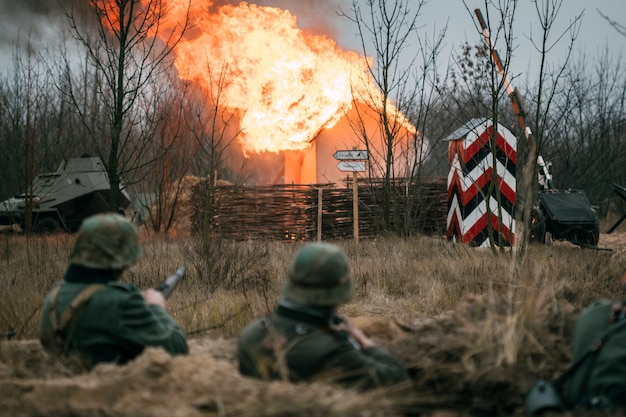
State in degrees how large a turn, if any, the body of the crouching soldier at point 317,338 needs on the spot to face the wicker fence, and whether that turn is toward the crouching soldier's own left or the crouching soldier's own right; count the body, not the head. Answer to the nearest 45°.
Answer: approximately 45° to the crouching soldier's own left

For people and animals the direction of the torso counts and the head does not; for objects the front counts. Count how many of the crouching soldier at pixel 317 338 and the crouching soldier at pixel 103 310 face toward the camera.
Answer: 0

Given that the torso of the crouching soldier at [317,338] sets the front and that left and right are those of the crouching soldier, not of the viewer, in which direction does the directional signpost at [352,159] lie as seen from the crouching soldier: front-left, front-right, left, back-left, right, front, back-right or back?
front-left

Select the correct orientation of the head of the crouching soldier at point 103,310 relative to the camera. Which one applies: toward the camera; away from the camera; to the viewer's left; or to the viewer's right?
away from the camera

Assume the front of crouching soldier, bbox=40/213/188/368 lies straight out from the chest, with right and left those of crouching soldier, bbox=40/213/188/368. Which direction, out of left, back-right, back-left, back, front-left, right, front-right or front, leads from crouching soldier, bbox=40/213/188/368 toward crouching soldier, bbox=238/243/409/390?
right

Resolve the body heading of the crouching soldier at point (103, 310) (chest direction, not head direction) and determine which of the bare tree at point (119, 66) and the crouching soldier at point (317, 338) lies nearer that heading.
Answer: the bare tree

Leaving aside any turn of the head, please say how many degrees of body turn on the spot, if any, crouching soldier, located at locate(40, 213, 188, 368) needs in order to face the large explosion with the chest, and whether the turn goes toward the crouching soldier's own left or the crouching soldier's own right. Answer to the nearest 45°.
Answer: approximately 45° to the crouching soldier's own left

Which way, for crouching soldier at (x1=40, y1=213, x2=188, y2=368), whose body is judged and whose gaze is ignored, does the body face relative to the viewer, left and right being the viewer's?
facing away from the viewer and to the right of the viewer

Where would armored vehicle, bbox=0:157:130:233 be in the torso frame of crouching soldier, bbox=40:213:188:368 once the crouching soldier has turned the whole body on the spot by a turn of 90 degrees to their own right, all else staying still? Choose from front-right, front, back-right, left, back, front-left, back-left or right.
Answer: back-left

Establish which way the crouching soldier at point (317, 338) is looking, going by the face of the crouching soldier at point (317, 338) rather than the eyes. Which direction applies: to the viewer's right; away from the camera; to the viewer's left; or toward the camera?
away from the camera

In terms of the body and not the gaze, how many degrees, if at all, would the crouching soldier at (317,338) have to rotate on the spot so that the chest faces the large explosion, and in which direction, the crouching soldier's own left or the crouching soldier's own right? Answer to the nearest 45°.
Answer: approximately 45° to the crouching soldier's own left

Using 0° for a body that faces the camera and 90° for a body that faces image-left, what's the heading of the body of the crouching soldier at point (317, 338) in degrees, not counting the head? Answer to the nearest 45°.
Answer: approximately 225°

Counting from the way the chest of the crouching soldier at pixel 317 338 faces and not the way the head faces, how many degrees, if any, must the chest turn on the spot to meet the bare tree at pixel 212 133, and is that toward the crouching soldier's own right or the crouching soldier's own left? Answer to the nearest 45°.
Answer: approximately 45° to the crouching soldier's own left

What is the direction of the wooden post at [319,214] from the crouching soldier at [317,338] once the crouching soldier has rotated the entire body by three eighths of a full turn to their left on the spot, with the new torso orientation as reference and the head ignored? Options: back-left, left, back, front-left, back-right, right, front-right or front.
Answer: right
